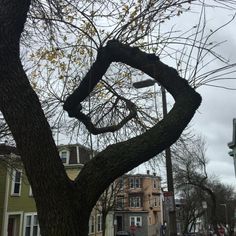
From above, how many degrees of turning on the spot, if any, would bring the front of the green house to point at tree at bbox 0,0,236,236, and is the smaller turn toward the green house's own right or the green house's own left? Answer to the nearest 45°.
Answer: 0° — it already faces it

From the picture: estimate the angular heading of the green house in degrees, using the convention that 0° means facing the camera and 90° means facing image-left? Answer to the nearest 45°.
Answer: approximately 0°
